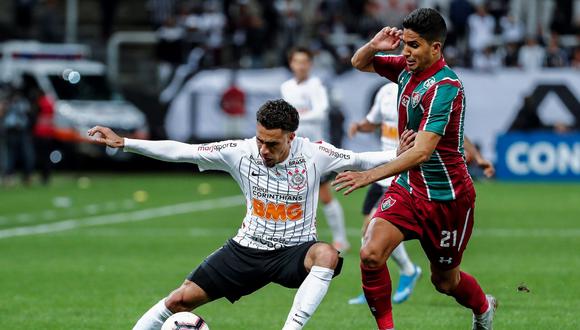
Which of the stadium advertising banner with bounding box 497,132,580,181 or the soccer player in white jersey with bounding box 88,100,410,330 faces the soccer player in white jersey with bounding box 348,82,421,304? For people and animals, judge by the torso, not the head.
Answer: the stadium advertising banner

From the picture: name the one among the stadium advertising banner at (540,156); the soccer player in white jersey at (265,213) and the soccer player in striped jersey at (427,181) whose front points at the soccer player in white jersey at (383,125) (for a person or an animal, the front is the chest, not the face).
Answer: the stadium advertising banner

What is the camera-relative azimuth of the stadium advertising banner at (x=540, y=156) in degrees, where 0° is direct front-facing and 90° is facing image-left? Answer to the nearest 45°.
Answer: approximately 0°

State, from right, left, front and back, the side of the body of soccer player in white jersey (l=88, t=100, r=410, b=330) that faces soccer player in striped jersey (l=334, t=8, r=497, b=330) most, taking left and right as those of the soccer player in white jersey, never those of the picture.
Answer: left

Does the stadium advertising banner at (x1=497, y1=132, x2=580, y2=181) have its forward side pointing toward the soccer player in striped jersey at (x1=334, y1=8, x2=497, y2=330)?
yes

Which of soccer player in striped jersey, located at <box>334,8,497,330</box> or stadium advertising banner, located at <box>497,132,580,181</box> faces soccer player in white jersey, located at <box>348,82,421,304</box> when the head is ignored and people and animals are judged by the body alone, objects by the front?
the stadium advertising banner

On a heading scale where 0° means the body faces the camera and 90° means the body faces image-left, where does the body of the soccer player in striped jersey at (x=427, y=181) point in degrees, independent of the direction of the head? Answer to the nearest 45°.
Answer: approximately 45°

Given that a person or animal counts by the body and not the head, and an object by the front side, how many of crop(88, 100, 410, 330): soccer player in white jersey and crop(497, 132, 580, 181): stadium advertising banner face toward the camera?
2

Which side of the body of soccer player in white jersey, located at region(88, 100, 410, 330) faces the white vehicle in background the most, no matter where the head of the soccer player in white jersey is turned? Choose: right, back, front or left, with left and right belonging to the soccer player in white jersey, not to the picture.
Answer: back
